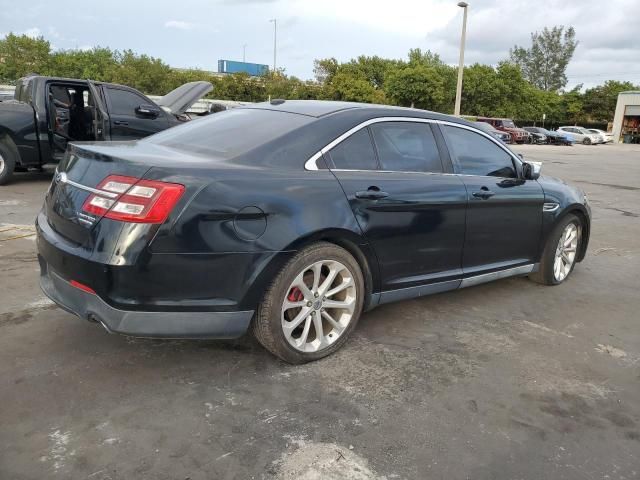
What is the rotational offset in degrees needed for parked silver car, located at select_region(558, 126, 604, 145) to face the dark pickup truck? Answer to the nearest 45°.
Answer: approximately 45° to its right

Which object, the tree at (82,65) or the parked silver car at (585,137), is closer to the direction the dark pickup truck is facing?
the parked silver car

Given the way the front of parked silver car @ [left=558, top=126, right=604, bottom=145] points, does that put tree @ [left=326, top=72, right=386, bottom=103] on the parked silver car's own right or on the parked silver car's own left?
on the parked silver car's own right

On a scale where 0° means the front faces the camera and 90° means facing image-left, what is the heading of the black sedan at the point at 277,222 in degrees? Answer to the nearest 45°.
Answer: approximately 225°

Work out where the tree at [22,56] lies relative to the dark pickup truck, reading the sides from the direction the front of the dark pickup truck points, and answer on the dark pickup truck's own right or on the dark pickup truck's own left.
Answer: on the dark pickup truck's own left

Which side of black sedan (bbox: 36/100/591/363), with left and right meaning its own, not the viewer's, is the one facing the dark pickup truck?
left

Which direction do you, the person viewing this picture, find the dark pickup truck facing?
facing away from the viewer and to the right of the viewer
